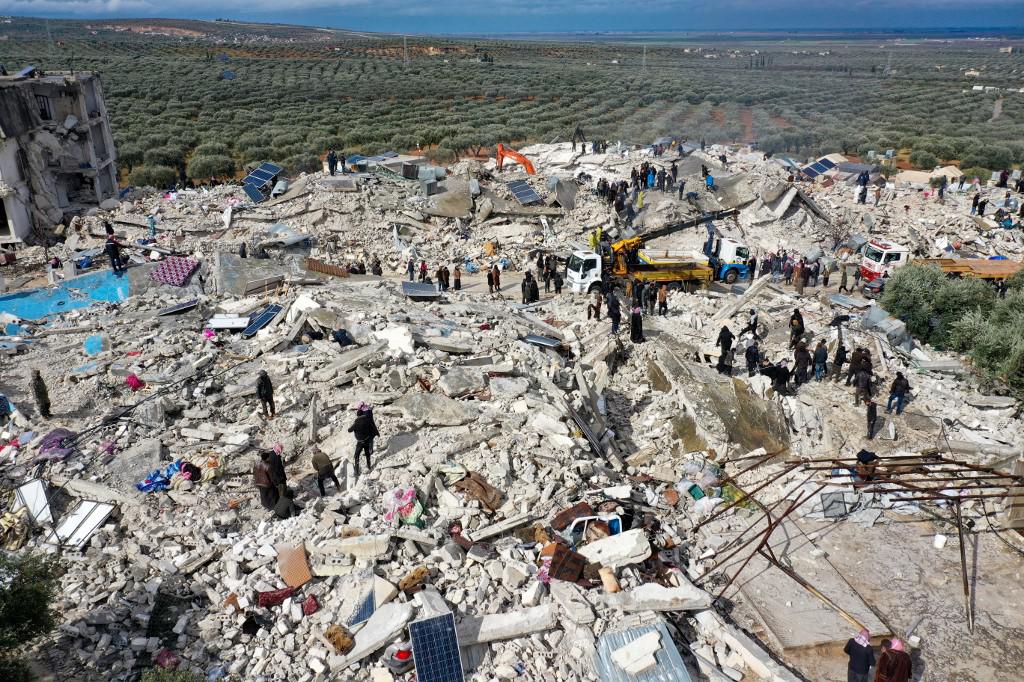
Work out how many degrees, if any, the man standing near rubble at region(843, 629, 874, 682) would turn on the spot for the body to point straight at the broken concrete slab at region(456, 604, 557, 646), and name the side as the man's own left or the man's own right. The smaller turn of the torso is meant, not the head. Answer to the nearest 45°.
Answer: approximately 135° to the man's own left

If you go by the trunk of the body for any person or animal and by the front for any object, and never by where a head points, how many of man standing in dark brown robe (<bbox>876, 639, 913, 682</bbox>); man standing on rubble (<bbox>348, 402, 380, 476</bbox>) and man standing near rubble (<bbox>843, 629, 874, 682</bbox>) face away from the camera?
3

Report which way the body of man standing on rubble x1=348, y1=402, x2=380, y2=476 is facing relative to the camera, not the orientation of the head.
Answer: away from the camera

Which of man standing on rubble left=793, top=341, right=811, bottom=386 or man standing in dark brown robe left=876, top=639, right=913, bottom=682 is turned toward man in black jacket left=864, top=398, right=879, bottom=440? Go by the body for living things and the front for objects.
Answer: man standing in dark brown robe left=876, top=639, right=913, bottom=682

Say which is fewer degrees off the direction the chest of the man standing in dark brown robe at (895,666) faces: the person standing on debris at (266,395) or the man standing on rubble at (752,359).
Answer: the man standing on rubble

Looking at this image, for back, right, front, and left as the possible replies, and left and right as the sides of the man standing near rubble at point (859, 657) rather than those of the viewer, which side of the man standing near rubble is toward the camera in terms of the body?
back

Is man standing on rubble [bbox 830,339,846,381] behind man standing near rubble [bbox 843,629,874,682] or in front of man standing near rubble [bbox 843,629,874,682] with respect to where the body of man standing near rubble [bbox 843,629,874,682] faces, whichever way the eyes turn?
in front

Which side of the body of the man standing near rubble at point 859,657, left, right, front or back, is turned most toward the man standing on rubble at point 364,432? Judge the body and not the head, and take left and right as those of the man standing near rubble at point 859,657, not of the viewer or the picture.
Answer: left

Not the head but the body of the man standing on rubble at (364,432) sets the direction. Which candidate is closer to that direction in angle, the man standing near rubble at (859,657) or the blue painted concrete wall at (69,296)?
the blue painted concrete wall

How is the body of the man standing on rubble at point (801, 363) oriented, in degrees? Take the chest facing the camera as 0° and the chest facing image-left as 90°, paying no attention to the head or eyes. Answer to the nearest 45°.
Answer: approximately 180°

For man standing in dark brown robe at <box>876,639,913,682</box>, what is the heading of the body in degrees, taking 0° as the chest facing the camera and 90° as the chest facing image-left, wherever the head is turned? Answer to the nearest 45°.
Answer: approximately 180°

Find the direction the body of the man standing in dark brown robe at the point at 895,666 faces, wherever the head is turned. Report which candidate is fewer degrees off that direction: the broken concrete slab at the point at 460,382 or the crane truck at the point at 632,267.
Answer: the crane truck

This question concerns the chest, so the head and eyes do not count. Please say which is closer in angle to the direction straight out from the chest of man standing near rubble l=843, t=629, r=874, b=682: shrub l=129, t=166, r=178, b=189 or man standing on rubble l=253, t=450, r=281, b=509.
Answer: the shrub
